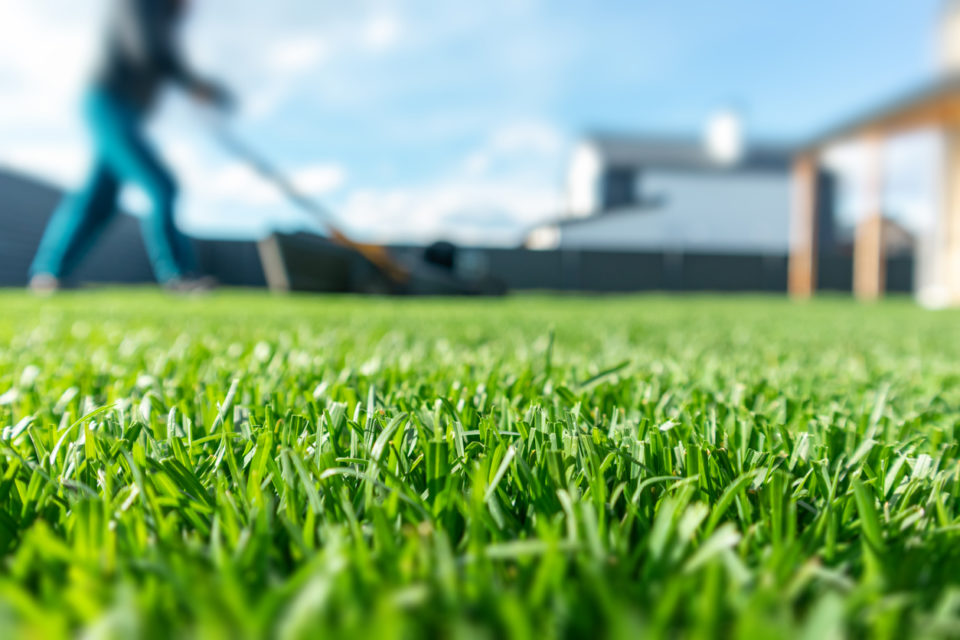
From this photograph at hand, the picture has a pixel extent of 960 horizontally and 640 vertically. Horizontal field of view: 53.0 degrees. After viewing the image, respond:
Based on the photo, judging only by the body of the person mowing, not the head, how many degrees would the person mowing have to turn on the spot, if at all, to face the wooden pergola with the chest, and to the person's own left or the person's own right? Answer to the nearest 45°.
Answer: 0° — they already face it

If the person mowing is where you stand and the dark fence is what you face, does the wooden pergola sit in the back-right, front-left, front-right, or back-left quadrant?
front-right

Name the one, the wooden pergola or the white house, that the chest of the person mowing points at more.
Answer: the wooden pergola

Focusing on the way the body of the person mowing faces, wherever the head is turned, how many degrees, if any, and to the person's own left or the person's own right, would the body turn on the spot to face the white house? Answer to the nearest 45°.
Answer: approximately 45° to the person's own left

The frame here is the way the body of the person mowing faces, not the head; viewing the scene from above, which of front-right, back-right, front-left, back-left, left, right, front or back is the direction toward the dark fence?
front-left

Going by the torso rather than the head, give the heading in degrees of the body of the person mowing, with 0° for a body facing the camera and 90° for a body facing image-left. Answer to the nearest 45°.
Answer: approximately 270°
